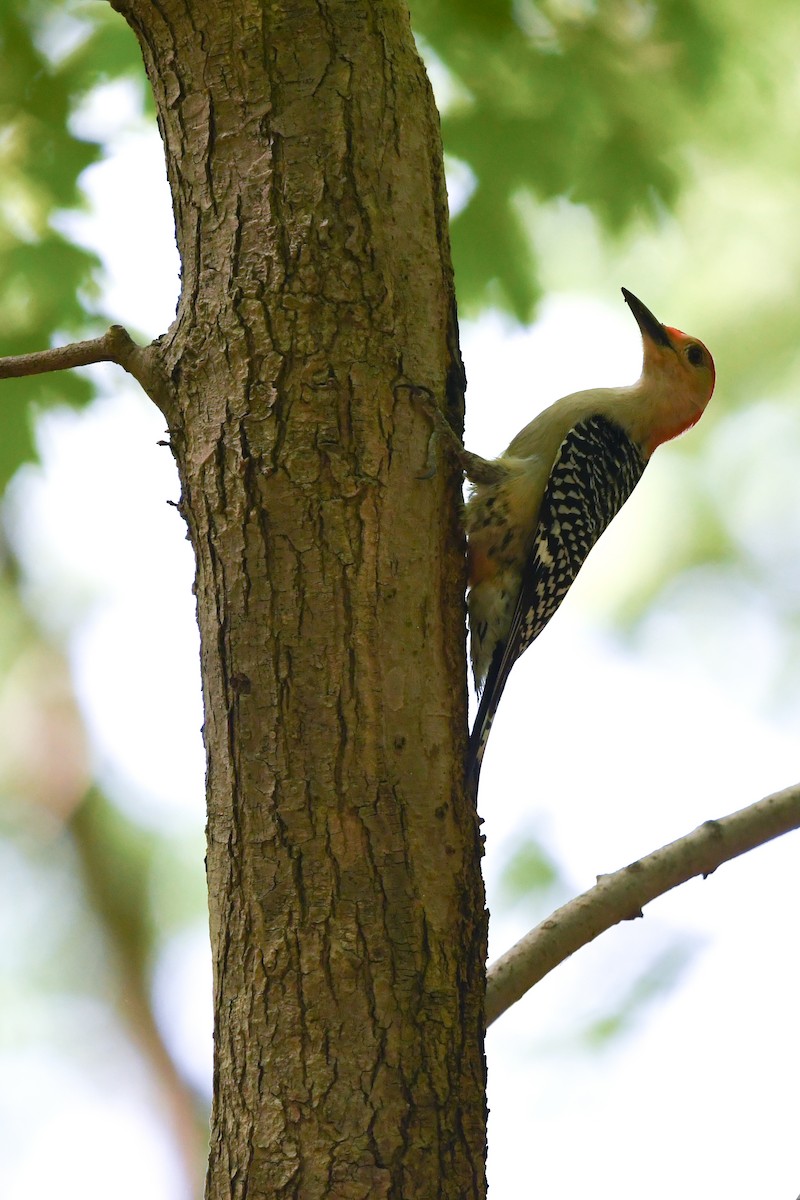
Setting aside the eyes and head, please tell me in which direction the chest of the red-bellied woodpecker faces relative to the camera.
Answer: to the viewer's left
